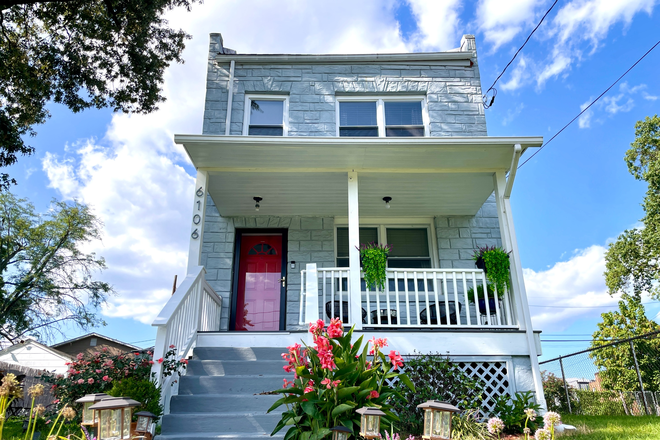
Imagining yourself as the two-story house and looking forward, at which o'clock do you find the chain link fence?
The chain link fence is roughly at 8 o'clock from the two-story house.

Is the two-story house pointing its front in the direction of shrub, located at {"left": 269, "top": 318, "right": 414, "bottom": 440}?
yes

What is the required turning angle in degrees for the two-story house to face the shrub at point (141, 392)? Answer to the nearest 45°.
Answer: approximately 45° to its right

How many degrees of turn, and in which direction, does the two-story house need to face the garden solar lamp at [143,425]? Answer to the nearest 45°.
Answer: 0° — it already faces it

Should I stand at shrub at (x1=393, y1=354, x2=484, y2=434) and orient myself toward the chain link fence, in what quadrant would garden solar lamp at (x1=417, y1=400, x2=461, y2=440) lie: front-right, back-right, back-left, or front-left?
back-right

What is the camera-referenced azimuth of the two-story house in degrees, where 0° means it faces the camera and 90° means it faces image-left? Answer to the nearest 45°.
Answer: approximately 0°

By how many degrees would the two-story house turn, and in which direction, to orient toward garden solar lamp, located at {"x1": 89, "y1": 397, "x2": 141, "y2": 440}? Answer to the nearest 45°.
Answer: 0° — it already faces it

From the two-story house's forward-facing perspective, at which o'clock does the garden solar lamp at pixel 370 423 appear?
The garden solar lamp is roughly at 12 o'clock from the two-story house.

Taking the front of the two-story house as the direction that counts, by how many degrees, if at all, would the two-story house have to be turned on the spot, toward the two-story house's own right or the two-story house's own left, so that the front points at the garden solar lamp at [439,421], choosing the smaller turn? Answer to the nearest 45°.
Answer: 0° — it already faces it
